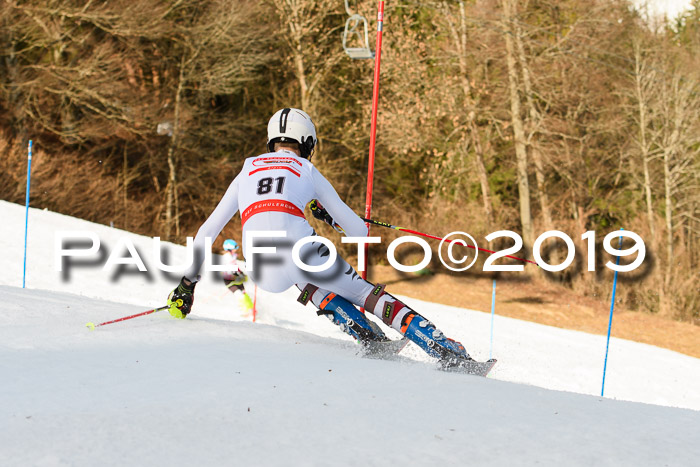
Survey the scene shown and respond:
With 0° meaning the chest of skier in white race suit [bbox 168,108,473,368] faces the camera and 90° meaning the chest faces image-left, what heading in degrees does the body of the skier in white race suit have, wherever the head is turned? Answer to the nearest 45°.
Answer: approximately 180°
